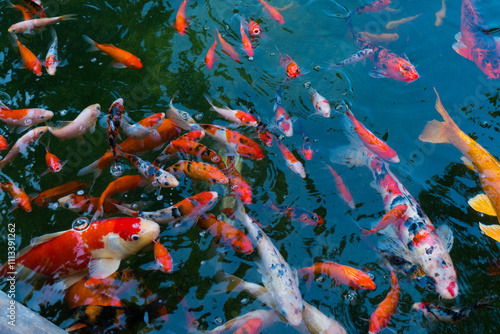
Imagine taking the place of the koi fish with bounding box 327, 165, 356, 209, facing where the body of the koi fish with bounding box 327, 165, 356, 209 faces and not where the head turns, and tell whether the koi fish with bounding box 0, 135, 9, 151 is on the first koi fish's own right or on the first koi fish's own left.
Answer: on the first koi fish's own right

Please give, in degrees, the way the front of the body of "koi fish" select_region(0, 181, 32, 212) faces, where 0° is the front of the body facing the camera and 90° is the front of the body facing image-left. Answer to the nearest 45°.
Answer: approximately 315°

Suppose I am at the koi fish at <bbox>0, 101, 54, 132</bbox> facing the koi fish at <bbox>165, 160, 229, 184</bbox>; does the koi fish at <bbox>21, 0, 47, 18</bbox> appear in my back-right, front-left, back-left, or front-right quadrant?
back-left

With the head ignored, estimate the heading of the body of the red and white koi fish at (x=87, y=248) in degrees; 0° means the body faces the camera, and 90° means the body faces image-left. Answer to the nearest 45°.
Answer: approximately 270°

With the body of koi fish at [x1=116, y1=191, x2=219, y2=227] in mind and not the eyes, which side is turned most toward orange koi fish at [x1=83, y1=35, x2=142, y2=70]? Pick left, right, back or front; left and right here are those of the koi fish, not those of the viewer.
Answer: left
